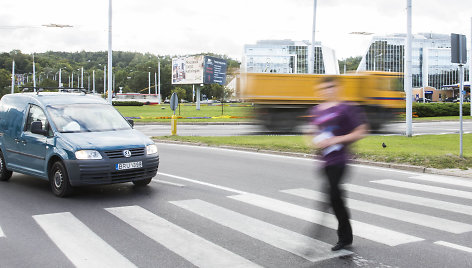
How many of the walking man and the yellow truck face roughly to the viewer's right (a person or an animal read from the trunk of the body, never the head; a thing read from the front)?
1

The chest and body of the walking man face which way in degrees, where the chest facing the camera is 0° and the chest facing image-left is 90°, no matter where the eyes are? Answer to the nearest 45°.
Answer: approximately 45°

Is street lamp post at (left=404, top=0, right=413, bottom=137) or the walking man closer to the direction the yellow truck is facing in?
the street lamp post

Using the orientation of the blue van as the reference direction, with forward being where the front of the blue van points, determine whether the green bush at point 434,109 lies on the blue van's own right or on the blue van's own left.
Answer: on the blue van's own left

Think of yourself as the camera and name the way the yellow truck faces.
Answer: facing to the right of the viewer

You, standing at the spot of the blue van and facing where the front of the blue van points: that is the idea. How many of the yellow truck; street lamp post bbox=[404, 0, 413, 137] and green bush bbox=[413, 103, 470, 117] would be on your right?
0

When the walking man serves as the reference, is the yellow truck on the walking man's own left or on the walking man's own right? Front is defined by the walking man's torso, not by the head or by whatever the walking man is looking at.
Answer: on the walking man's own right

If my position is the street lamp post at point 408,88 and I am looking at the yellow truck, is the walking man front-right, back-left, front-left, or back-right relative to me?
front-left

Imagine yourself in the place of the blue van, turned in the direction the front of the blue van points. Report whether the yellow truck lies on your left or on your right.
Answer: on your left

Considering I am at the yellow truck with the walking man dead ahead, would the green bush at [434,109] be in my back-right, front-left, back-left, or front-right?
back-left

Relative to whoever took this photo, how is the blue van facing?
facing the viewer and to the right of the viewer
